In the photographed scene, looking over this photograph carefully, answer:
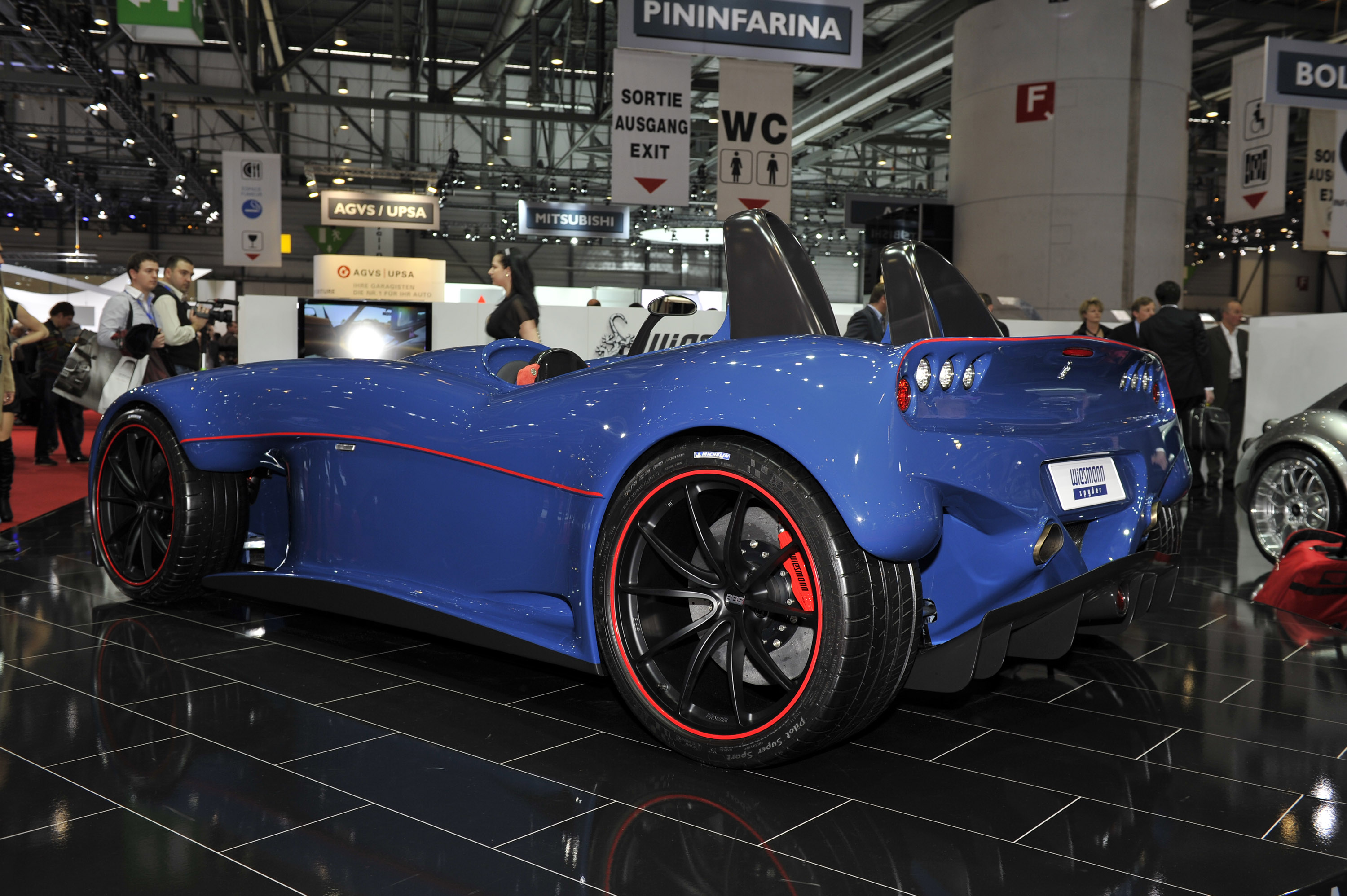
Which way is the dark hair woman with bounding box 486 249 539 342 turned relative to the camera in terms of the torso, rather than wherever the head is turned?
to the viewer's left

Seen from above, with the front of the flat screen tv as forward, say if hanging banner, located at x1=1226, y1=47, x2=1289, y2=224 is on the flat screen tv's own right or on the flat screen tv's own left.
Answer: on the flat screen tv's own left

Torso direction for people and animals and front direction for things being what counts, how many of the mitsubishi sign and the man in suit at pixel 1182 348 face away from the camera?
1

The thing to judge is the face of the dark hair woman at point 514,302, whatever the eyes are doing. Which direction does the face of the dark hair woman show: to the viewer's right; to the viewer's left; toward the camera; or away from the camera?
to the viewer's left

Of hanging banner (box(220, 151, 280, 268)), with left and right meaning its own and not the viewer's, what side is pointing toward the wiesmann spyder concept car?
front

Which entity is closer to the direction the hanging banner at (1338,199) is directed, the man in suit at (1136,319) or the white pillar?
the man in suit

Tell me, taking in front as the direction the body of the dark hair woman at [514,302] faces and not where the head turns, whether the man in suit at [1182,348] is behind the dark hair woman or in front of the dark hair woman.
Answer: behind

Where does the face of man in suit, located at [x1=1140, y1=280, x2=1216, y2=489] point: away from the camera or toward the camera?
away from the camera

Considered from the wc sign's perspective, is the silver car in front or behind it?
in front
